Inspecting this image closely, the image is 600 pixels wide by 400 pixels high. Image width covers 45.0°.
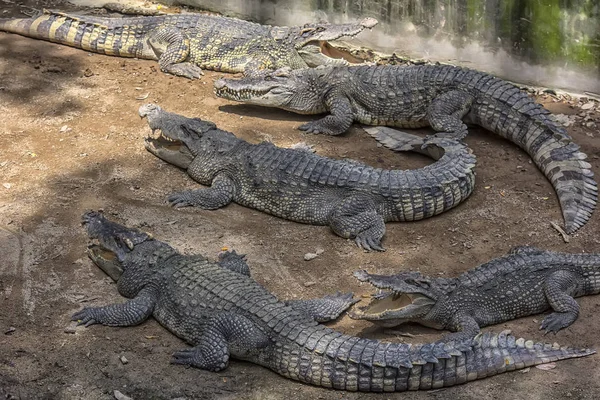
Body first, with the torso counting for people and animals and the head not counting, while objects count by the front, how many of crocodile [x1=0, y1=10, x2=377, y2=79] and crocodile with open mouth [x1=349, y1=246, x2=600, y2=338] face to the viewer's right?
1

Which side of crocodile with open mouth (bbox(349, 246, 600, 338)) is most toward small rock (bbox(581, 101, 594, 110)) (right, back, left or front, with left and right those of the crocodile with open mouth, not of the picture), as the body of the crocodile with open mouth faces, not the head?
right

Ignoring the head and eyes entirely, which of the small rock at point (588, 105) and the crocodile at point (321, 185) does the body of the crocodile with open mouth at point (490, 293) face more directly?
the crocodile

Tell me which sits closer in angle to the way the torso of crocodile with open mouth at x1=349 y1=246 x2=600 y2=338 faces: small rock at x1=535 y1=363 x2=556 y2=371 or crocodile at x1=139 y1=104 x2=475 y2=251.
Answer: the crocodile

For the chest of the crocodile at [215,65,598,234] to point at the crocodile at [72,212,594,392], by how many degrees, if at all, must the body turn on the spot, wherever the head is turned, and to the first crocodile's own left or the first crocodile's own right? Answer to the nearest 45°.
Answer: approximately 90° to the first crocodile's own left

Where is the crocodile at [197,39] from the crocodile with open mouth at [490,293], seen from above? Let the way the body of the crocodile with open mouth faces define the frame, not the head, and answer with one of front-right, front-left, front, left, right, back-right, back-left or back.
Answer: front-right

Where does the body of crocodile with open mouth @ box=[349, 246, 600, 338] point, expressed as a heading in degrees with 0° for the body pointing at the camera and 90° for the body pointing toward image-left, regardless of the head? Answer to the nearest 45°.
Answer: approximately 90°

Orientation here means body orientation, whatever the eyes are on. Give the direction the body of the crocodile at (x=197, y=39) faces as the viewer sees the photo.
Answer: to the viewer's right

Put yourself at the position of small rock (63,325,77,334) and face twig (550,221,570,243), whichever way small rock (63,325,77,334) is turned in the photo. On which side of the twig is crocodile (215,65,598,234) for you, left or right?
left

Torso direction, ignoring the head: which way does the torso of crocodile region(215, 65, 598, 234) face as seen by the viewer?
to the viewer's left

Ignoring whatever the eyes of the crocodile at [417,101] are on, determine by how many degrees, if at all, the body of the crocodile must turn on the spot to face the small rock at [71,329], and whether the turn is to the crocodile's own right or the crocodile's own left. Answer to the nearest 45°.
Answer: approximately 45° to the crocodile's own left

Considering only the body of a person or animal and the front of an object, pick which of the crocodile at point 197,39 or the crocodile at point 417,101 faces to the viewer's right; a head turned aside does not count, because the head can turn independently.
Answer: the crocodile at point 197,39

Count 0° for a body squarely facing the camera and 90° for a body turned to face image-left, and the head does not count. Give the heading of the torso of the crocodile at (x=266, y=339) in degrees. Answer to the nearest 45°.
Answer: approximately 135°
